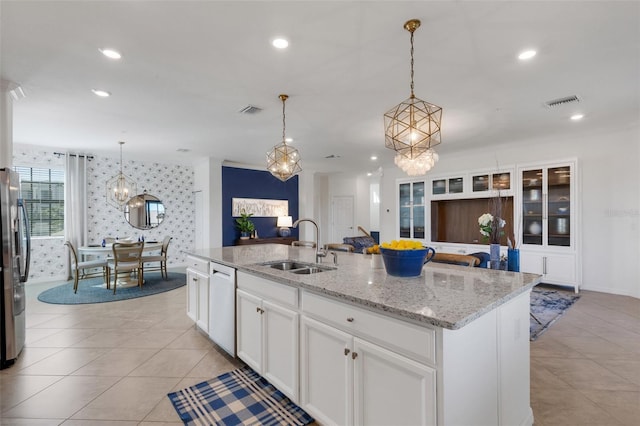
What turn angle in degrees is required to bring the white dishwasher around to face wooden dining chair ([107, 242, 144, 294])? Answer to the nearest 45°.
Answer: approximately 90° to its right

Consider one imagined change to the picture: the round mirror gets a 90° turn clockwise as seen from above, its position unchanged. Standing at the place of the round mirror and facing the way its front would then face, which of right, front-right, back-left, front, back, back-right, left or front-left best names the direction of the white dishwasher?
left

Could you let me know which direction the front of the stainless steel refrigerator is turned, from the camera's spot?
facing to the right of the viewer

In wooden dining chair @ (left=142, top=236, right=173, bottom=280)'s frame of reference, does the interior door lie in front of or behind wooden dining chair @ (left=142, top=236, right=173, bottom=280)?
behind

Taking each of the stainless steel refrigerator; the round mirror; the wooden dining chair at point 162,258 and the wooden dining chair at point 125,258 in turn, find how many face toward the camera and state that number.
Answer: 1

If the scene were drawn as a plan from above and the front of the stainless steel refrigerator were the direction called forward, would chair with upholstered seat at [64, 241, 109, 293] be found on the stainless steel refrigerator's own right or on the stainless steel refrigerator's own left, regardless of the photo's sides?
on the stainless steel refrigerator's own left

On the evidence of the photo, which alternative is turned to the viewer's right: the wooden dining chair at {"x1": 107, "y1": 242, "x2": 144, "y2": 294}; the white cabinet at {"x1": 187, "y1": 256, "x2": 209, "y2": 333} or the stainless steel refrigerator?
the stainless steel refrigerator

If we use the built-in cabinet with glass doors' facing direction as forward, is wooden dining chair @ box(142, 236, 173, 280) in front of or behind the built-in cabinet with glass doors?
in front

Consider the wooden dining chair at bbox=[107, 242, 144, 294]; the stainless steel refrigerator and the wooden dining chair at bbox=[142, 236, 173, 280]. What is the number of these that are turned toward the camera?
0

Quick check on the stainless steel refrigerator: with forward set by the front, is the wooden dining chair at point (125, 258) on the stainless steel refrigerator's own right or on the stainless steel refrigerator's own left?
on the stainless steel refrigerator's own left

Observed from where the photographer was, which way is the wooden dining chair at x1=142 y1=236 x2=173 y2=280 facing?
facing to the left of the viewer

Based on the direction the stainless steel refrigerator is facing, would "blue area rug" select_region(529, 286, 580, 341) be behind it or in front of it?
in front

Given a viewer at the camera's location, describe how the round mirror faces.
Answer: facing the viewer

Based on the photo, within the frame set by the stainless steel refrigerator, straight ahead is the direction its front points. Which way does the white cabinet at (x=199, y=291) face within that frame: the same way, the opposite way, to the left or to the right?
the opposite way

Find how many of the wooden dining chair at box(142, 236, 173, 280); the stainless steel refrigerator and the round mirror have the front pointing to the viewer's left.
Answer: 1

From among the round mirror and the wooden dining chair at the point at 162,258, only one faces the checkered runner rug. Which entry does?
the round mirror
